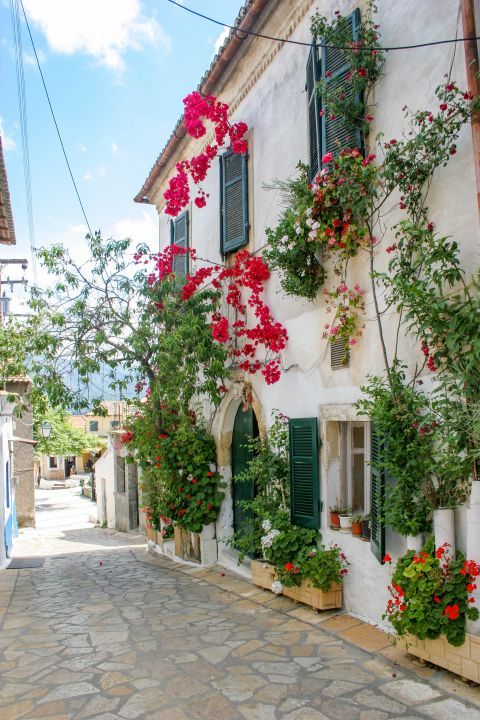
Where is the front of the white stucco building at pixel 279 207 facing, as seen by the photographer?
facing the viewer and to the left of the viewer

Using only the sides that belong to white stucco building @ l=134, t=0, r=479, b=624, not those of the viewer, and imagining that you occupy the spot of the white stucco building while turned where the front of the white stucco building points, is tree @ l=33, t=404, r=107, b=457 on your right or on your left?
on your right
